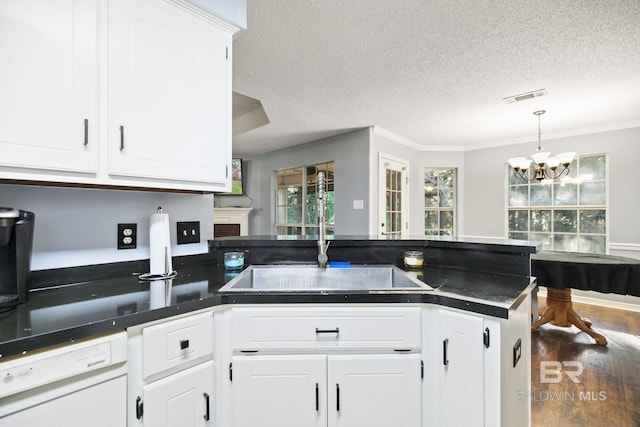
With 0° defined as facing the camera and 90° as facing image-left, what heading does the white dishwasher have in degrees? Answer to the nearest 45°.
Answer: approximately 315°

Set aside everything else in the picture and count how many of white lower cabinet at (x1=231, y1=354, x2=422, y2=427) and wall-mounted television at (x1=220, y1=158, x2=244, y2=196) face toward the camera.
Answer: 2
